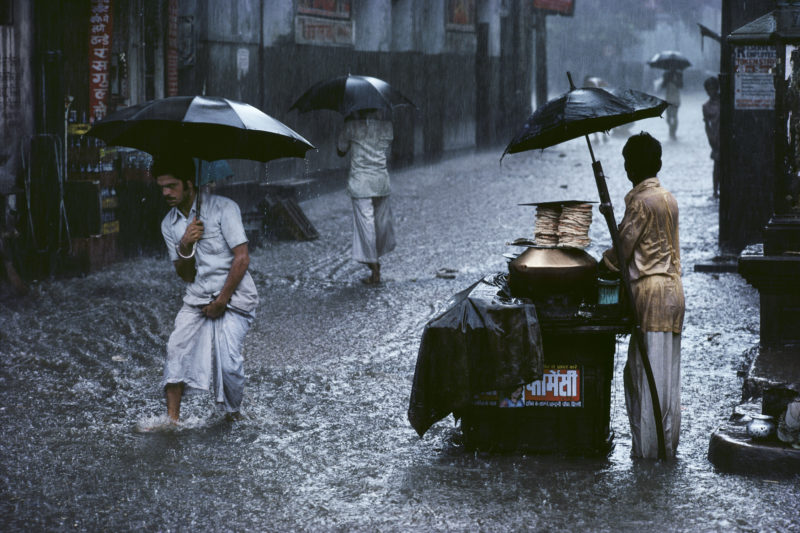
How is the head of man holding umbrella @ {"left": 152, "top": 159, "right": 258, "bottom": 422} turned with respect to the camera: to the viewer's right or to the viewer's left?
to the viewer's left

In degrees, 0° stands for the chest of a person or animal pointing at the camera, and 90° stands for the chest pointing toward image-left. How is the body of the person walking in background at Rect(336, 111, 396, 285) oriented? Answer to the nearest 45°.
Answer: approximately 180°

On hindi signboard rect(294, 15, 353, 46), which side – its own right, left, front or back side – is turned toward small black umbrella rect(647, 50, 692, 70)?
left

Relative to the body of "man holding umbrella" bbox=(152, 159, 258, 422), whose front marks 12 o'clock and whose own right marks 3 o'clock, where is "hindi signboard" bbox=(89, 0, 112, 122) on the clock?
The hindi signboard is roughly at 4 o'clock from the man holding umbrella.

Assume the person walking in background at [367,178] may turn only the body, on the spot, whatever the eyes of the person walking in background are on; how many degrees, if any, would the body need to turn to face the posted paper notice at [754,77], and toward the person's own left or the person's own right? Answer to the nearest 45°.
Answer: approximately 90° to the person's own right

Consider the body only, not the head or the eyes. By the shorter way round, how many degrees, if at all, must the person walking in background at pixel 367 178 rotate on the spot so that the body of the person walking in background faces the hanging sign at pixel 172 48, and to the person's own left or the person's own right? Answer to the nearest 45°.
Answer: approximately 45° to the person's own left

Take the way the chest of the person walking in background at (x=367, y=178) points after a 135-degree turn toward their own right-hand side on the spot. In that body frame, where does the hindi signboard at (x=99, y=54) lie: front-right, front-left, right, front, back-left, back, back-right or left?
back-right

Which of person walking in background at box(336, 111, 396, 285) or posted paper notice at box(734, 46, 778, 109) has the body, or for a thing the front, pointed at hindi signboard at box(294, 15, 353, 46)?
the person walking in background

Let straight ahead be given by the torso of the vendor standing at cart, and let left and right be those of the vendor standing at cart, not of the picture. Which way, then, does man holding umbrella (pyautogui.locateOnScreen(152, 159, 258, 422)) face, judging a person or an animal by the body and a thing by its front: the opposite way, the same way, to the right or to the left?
to the left

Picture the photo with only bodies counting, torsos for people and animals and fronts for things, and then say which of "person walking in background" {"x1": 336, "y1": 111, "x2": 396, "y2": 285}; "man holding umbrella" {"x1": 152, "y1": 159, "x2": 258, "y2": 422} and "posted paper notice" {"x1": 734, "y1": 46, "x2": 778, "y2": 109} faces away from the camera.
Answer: the person walking in background

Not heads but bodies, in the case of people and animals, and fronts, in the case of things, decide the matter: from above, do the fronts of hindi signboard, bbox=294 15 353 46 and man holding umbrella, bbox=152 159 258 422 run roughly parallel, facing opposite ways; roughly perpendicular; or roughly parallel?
roughly perpendicular
